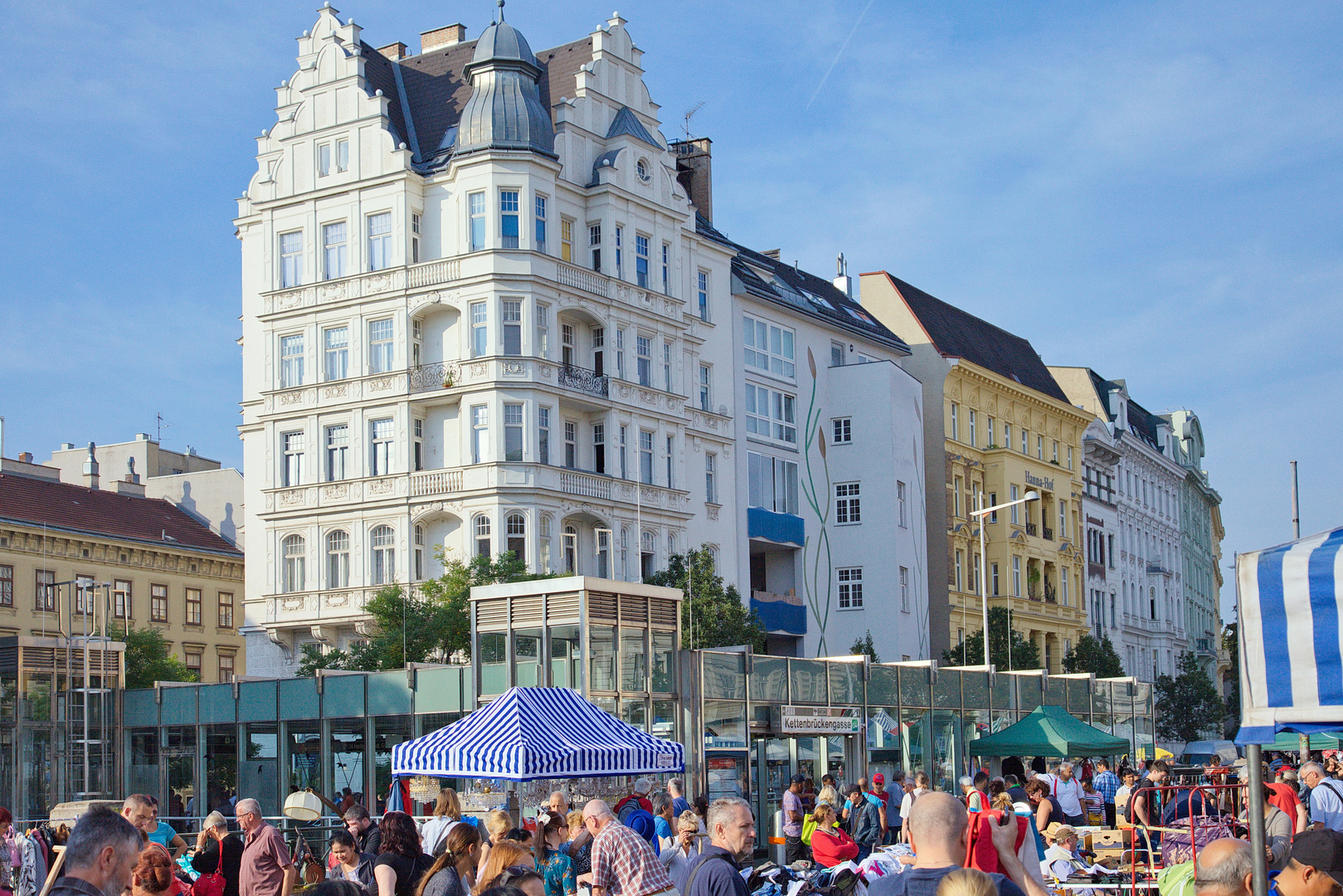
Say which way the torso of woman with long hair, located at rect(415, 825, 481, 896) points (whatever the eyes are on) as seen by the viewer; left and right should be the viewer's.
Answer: facing away from the viewer and to the right of the viewer

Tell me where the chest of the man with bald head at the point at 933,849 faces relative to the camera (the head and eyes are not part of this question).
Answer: away from the camera

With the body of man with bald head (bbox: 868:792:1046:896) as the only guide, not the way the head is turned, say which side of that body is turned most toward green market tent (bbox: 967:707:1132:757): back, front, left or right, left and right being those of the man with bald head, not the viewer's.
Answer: front

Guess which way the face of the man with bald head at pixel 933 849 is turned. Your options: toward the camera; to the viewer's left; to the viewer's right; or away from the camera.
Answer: away from the camera

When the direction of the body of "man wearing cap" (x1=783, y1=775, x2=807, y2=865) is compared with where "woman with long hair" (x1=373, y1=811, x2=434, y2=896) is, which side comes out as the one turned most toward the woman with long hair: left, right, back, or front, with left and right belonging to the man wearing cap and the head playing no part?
right

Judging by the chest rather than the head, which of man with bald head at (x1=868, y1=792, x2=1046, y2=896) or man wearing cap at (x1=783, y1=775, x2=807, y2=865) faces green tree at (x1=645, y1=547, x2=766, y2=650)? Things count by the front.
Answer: the man with bald head

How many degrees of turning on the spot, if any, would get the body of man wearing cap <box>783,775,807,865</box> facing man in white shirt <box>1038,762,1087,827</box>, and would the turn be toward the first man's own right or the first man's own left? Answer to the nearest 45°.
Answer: approximately 45° to the first man's own left

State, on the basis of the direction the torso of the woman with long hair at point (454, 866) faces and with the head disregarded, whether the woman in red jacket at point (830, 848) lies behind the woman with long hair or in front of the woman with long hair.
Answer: in front

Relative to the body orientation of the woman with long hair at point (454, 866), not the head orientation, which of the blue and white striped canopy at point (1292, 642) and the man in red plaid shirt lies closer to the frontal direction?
the man in red plaid shirt
